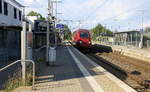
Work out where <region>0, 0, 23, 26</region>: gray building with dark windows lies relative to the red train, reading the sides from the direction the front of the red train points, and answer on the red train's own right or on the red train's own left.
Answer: on the red train's own right

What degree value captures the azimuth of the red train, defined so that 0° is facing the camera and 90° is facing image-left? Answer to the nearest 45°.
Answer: approximately 315°

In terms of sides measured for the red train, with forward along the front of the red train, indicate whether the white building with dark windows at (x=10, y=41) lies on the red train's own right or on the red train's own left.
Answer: on the red train's own right
